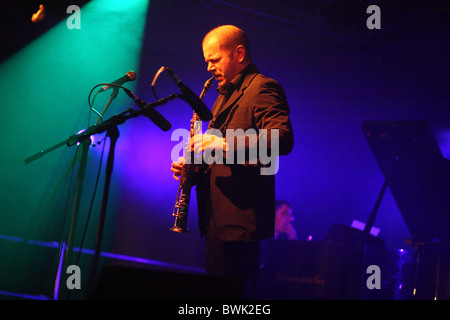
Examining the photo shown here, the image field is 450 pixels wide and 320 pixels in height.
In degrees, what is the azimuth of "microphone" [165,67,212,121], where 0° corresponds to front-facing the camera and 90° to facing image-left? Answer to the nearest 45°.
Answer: approximately 270°
